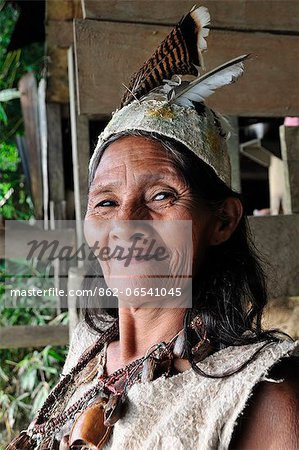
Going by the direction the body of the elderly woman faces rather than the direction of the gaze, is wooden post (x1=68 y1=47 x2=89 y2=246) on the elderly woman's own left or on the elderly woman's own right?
on the elderly woman's own right

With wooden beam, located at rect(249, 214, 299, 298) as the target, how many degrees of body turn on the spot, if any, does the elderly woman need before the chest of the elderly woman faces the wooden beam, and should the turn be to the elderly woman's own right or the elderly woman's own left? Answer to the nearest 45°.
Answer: approximately 180°

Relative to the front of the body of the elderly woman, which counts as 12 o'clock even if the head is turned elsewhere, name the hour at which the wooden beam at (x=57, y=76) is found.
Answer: The wooden beam is roughly at 4 o'clock from the elderly woman.

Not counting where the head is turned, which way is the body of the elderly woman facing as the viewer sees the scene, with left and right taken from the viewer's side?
facing the viewer and to the left of the viewer

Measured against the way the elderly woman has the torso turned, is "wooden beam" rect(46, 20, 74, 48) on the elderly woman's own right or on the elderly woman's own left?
on the elderly woman's own right

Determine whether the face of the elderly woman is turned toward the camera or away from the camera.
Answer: toward the camera

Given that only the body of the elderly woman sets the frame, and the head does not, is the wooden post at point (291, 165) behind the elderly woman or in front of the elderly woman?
behind

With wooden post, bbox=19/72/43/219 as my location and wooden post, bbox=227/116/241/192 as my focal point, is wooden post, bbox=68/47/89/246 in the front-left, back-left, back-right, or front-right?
front-right

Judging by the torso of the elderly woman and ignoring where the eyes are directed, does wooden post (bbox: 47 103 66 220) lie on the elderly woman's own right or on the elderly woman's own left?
on the elderly woman's own right
